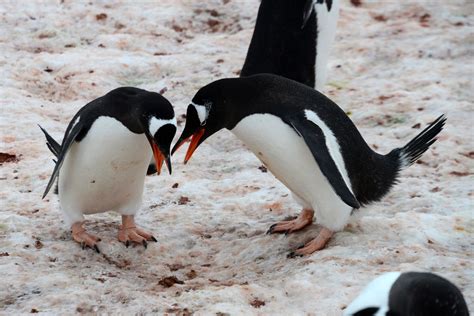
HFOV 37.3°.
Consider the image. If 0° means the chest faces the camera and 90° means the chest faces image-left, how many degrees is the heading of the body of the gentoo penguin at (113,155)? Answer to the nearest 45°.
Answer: approximately 315°

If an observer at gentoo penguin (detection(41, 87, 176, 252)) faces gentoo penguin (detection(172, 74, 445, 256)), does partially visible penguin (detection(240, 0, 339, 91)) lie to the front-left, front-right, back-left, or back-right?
front-left

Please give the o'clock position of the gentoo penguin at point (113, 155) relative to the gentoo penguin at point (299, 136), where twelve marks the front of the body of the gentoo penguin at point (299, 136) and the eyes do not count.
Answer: the gentoo penguin at point (113, 155) is roughly at 12 o'clock from the gentoo penguin at point (299, 136).

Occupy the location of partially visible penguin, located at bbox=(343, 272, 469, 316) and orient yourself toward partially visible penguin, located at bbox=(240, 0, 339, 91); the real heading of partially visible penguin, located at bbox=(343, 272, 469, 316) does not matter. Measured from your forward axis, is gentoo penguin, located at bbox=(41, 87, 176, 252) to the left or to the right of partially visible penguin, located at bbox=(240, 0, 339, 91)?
left

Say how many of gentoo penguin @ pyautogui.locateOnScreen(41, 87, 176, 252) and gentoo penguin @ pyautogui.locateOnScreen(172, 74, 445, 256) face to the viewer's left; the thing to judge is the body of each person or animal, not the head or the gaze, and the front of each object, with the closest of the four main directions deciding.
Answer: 1

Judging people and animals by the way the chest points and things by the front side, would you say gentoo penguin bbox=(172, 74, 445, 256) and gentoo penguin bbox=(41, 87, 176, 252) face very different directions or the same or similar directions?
very different directions

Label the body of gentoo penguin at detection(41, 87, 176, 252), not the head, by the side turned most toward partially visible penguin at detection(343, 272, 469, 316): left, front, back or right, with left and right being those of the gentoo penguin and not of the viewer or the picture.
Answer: front

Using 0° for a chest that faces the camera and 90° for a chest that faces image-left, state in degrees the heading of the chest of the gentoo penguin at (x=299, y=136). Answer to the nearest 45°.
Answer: approximately 90°

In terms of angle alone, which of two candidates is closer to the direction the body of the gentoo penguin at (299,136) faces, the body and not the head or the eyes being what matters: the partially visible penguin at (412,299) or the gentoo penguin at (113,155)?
the gentoo penguin

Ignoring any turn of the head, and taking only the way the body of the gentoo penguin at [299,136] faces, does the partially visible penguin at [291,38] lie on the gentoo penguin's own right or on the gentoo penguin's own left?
on the gentoo penguin's own right

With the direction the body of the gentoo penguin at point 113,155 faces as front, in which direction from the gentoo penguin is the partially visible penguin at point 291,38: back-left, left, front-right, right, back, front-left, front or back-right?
left

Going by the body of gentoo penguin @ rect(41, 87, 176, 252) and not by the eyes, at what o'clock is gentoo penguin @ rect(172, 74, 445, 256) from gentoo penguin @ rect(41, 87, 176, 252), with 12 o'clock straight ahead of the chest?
gentoo penguin @ rect(172, 74, 445, 256) is roughly at 11 o'clock from gentoo penguin @ rect(41, 87, 176, 252).

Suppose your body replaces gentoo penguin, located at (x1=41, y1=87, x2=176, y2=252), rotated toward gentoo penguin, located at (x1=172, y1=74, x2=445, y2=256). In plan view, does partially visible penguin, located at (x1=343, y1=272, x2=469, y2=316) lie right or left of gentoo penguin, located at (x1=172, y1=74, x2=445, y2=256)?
right

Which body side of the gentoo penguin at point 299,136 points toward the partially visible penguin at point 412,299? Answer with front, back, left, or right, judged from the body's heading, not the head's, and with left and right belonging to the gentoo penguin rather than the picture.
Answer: left
